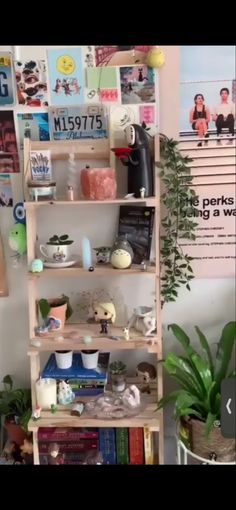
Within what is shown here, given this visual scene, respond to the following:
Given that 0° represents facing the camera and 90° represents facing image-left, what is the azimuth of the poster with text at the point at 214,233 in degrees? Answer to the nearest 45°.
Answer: approximately 0°

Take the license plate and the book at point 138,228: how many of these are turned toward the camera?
2

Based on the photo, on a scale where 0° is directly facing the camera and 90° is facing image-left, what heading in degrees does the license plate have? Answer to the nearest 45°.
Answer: approximately 0°
